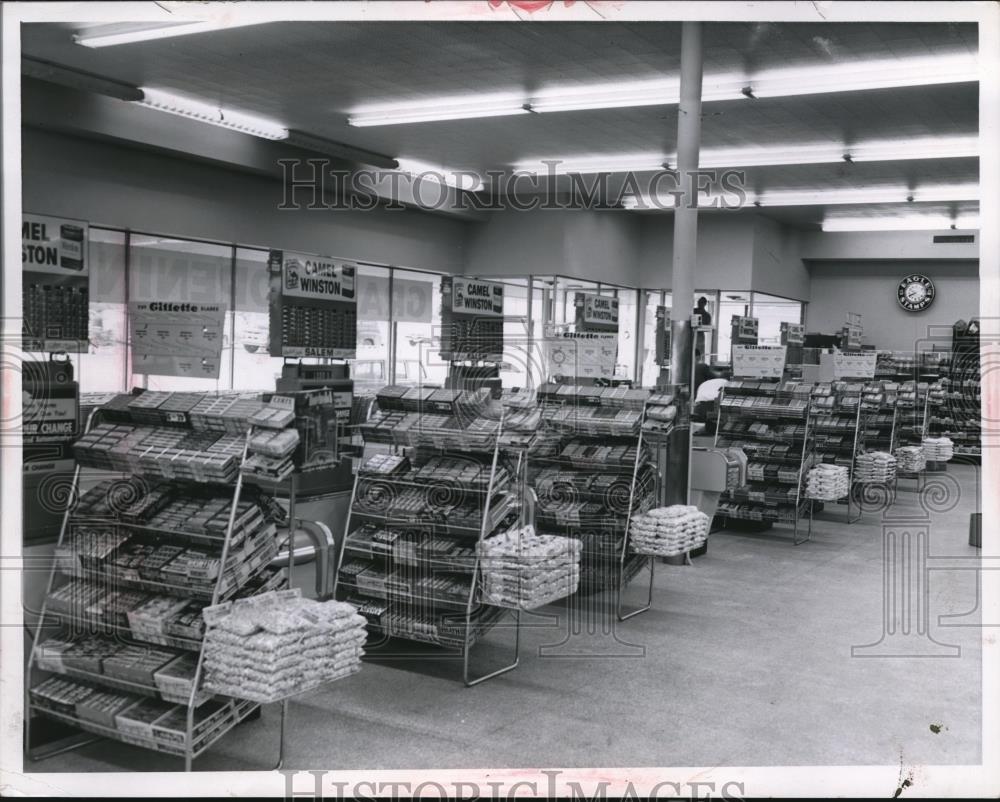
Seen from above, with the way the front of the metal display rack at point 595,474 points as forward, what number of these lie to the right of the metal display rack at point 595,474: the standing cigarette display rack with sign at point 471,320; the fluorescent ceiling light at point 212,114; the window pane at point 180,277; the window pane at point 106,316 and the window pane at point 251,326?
5

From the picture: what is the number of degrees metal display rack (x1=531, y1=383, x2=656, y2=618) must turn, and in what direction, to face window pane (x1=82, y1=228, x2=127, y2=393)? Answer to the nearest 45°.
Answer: approximately 90° to its right

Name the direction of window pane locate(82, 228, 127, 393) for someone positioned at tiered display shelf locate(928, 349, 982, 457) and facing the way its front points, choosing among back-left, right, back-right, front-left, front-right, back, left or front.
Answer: front

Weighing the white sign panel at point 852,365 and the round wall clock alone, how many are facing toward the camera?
2

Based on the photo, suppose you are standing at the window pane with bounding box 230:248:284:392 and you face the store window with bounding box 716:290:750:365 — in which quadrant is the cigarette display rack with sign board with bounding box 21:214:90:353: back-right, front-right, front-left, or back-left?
back-right

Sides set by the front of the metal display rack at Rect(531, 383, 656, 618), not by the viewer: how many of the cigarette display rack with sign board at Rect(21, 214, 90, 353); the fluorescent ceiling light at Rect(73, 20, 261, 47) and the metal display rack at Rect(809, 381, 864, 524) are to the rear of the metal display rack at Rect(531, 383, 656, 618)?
1

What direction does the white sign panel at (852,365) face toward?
toward the camera

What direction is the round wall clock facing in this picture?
toward the camera

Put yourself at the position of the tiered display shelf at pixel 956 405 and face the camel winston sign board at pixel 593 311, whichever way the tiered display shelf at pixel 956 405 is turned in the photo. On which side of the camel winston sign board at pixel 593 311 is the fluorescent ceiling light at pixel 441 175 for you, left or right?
right

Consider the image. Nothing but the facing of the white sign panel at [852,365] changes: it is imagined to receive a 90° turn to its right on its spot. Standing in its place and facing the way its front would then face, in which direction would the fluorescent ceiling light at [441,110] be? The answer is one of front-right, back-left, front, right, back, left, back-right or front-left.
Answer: front-left

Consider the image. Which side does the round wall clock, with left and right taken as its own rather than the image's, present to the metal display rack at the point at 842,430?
front
